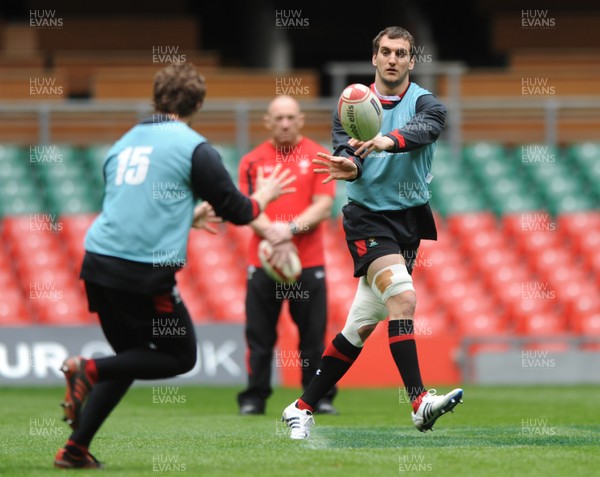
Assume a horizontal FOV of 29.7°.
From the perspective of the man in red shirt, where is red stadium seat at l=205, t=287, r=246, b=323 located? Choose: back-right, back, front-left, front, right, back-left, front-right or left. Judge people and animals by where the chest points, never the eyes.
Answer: back

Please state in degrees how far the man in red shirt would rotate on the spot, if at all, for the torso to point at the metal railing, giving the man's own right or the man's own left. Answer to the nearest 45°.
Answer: approximately 180°

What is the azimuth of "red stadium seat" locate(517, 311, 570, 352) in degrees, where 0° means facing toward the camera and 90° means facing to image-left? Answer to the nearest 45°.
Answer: approximately 0°

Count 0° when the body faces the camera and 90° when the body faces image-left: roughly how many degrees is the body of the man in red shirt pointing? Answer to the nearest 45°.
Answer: approximately 0°

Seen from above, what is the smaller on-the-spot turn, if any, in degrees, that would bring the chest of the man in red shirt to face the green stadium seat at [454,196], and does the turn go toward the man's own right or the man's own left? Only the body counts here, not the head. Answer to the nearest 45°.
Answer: approximately 180°

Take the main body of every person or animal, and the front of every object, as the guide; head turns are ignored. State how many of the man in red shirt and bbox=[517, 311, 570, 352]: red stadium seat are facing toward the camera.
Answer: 2

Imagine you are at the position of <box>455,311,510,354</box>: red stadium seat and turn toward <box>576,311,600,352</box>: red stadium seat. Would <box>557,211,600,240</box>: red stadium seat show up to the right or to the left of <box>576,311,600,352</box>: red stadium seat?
left

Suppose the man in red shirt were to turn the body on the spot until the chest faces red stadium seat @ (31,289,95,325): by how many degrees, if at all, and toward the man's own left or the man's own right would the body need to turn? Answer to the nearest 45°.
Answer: approximately 135° to the man's own right

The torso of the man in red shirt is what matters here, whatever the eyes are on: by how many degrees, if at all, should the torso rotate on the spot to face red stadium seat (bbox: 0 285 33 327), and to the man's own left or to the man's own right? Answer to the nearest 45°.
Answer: approximately 135° to the man's own right

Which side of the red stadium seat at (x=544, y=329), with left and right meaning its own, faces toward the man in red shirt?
front

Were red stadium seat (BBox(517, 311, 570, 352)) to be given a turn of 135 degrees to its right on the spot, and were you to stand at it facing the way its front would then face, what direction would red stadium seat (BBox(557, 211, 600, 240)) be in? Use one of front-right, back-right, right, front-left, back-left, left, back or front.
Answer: front-right

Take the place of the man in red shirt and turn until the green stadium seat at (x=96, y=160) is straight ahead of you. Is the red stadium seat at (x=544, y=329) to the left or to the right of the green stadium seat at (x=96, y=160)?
right
